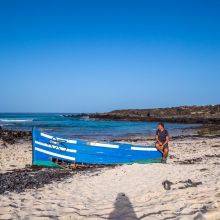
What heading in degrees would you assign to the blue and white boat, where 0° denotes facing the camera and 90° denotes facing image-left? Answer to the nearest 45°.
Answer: approximately 90°

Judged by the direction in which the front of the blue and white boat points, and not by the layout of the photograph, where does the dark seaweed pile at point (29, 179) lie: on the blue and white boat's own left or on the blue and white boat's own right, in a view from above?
on the blue and white boat's own left
